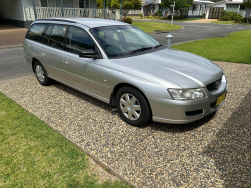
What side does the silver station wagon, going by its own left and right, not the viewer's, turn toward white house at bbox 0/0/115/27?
back

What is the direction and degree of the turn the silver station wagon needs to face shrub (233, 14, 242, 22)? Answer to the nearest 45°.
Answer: approximately 90° to its left

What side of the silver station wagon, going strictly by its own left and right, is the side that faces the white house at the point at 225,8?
left

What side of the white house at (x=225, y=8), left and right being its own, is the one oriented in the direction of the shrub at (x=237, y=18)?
front

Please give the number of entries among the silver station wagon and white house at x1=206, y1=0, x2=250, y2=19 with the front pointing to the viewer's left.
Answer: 0

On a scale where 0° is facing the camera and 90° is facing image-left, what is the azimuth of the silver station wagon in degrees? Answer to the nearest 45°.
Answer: approximately 315°

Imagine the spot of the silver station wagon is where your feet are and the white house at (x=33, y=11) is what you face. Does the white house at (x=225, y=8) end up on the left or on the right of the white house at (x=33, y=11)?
right

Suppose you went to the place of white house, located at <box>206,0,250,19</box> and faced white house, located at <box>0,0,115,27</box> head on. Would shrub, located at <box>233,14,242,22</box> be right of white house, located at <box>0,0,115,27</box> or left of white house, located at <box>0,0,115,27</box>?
left

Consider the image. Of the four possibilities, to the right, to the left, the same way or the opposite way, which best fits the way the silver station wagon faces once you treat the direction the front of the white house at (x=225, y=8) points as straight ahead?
to the left

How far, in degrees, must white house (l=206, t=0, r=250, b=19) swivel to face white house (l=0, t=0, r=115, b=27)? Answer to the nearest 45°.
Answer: approximately 45° to its right

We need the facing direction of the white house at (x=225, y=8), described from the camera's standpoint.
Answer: facing the viewer
